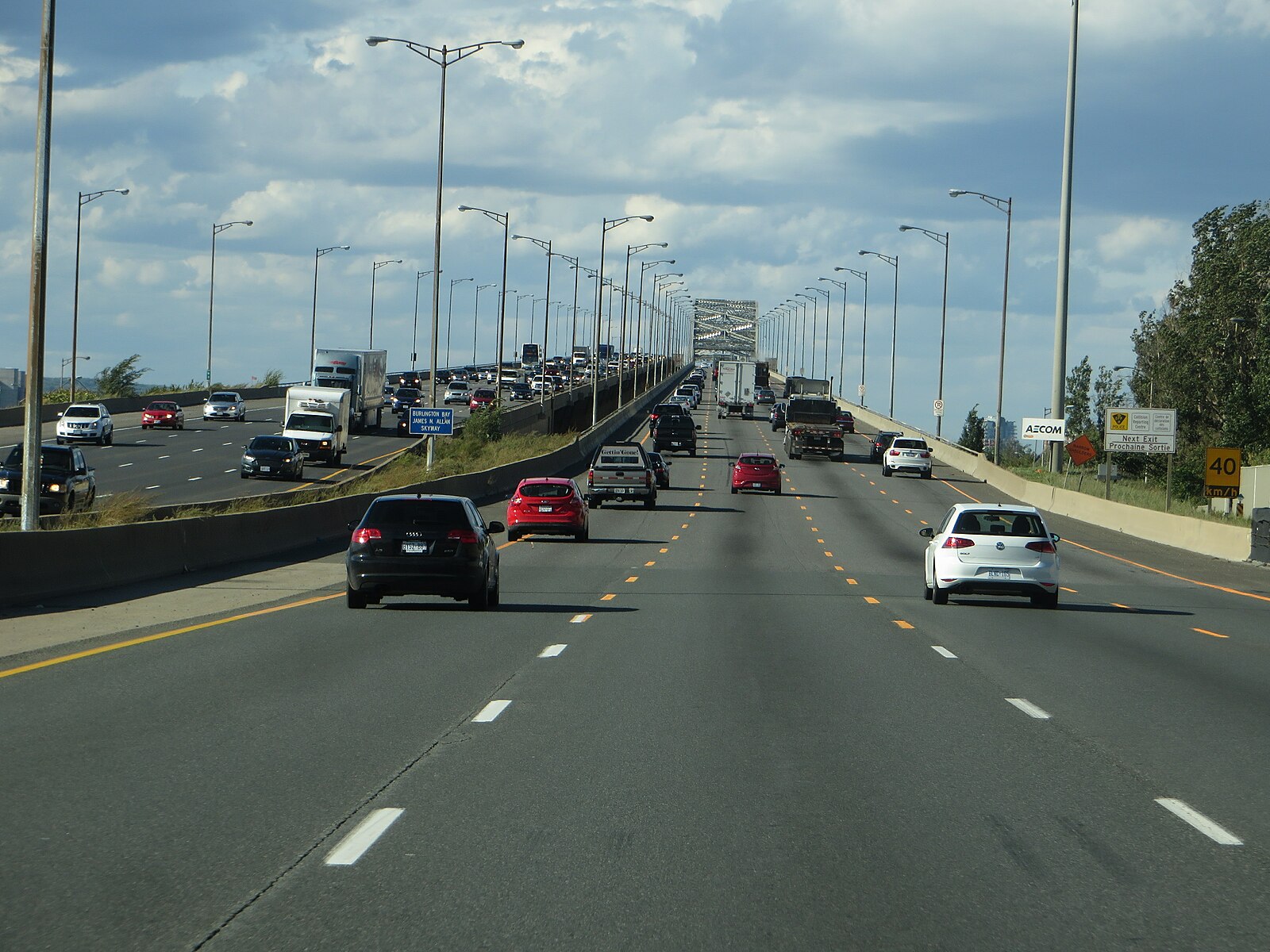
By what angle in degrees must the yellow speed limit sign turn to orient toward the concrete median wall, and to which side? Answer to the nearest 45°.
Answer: approximately 45° to its right

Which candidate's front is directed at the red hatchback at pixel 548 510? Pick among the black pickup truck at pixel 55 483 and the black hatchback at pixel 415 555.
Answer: the black hatchback

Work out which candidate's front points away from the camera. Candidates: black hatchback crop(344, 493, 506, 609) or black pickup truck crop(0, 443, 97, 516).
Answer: the black hatchback

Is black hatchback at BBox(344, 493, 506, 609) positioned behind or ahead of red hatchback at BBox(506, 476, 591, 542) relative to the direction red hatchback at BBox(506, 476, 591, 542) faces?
behind

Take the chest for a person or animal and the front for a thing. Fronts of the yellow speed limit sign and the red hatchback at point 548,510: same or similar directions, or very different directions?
very different directions

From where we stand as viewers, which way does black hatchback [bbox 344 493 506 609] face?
facing away from the viewer

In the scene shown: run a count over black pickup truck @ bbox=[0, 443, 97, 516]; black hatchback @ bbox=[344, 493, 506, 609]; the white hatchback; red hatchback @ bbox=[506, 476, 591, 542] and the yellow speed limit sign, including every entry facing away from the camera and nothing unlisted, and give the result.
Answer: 3

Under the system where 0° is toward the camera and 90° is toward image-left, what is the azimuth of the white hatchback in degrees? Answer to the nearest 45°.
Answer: approximately 180°

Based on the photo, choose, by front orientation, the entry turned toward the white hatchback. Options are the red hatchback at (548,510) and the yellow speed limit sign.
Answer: the yellow speed limit sign

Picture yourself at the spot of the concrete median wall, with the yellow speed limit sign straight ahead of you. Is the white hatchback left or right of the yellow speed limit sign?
right

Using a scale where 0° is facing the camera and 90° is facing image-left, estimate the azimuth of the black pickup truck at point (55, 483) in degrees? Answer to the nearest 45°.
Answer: approximately 45°

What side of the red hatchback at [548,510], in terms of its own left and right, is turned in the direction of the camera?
back
